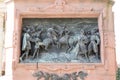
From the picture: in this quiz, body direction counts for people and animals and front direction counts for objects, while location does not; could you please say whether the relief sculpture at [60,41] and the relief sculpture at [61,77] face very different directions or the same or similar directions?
same or similar directions

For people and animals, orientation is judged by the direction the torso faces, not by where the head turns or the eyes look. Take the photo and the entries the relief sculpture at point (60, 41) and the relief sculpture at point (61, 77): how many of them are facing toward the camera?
2

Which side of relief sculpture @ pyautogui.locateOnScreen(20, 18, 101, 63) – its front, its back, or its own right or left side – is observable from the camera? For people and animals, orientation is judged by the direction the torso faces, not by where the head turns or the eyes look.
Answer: front

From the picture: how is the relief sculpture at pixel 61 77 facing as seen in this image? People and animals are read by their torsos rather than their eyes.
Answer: toward the camera
